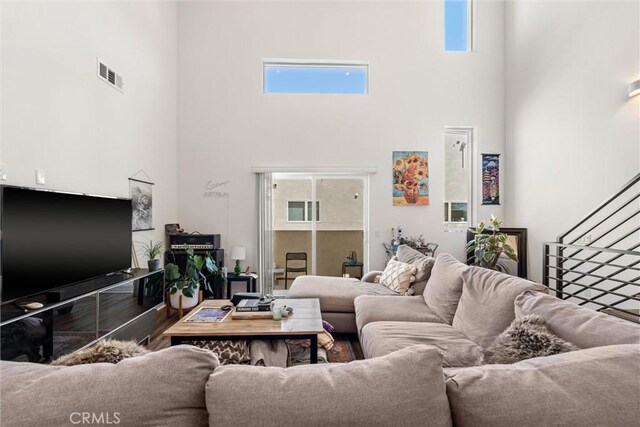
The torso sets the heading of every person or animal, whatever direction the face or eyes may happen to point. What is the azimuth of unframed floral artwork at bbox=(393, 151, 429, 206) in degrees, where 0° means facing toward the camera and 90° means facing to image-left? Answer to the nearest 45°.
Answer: approximately 0°

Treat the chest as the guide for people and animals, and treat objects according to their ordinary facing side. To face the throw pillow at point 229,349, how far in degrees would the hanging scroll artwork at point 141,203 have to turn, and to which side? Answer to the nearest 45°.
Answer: approximately 45° to its right

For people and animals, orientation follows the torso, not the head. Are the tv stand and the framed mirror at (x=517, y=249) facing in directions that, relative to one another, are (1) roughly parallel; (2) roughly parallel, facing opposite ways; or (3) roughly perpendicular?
roughly perpendicular

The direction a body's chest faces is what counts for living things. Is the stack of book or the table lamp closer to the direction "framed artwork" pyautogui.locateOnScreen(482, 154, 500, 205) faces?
the stack of book

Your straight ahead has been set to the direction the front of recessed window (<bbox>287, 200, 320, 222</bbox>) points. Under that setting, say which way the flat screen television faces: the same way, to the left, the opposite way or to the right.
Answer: to the left

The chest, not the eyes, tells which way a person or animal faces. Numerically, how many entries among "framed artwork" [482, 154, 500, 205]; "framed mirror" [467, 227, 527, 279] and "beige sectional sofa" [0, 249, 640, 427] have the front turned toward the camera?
2

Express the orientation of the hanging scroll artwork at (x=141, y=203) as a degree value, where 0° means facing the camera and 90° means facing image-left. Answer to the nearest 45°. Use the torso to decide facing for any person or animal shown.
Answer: approximately 315°

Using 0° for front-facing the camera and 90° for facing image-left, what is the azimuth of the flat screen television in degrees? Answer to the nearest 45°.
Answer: approximately 315°

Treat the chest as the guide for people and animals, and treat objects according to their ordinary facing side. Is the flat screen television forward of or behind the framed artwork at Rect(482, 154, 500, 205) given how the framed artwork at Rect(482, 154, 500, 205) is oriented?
forward

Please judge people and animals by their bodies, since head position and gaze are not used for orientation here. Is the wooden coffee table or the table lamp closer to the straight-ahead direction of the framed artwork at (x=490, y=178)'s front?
the wooden coffee table
